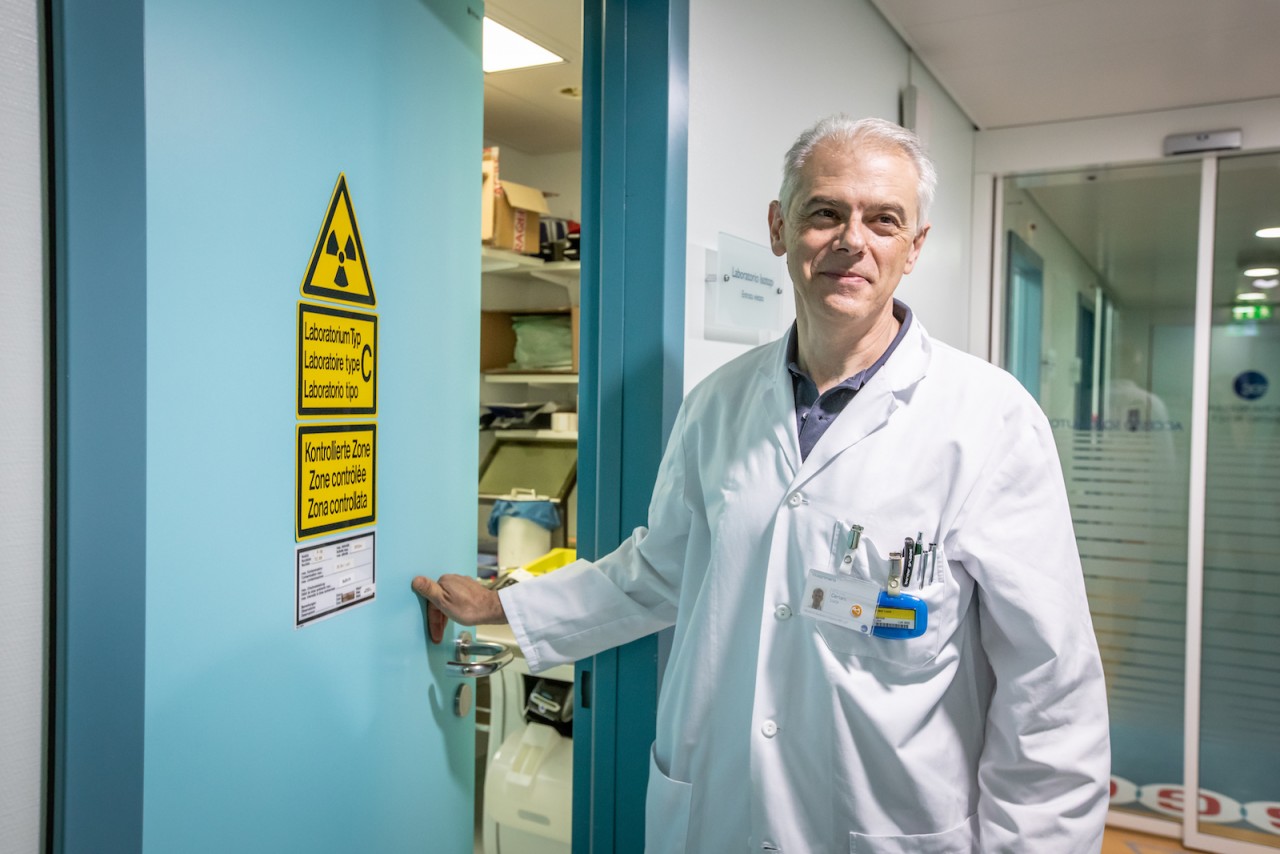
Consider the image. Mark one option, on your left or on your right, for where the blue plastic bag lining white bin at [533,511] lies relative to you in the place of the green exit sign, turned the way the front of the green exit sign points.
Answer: on your right

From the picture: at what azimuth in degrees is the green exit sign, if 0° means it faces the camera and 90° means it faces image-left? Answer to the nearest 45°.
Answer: approximately 0°

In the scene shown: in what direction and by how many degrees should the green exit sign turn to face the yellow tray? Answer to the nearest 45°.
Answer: approximately 45° to its right

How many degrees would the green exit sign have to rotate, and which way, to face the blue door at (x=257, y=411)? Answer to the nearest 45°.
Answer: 0° — it already faces it

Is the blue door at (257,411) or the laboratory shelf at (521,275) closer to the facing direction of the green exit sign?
the blue door

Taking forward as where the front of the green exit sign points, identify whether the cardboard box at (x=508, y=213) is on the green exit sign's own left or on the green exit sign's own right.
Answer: on the green exit sign's own right
